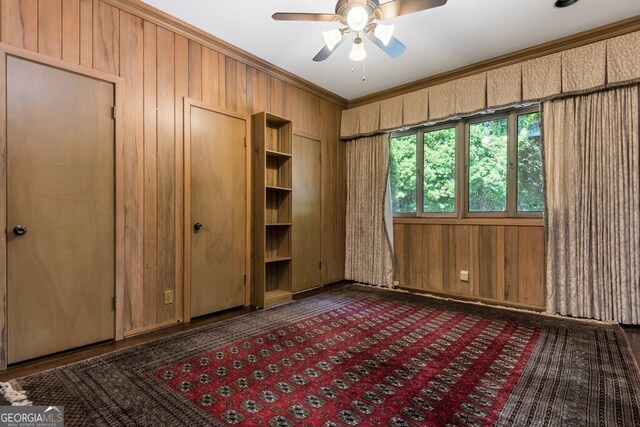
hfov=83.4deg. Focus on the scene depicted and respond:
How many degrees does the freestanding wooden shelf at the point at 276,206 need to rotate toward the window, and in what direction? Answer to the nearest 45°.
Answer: approximately 45° to its left

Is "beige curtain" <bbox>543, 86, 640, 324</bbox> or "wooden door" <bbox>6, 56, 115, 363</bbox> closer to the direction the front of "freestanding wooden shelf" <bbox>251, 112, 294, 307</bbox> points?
the beige curtain

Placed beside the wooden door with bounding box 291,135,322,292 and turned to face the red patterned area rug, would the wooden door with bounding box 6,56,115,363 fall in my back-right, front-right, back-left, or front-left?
front-right

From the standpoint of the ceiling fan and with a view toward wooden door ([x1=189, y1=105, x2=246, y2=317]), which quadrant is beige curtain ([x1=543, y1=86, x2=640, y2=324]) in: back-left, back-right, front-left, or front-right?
back-right

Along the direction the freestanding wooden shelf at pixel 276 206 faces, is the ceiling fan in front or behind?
in front

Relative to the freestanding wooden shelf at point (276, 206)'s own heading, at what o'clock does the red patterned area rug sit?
The red patterned area rug is roughly at 1 o'clock from the freestanding wooden shelf.

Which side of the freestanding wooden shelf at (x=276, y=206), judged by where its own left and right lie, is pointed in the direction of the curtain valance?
front

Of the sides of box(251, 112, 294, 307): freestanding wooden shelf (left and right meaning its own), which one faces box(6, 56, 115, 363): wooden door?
right

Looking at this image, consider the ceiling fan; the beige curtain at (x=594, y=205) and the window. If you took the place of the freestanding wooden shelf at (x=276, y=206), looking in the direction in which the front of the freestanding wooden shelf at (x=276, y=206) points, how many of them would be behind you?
0

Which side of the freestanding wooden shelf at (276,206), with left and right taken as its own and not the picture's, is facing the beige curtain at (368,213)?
left

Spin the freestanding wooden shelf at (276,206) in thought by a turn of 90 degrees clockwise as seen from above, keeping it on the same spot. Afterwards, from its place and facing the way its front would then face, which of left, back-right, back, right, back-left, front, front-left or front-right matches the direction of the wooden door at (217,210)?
front

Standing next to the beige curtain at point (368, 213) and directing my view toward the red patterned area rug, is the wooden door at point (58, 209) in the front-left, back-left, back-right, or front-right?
front-right

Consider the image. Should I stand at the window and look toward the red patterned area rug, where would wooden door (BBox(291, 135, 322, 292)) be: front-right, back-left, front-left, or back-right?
front-right

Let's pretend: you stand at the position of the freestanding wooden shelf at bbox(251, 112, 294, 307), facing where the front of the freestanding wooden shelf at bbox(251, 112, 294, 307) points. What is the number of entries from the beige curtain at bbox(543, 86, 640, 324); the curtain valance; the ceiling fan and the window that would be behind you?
0

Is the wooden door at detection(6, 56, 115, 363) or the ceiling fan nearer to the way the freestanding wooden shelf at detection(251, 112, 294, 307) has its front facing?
the ceiling fan

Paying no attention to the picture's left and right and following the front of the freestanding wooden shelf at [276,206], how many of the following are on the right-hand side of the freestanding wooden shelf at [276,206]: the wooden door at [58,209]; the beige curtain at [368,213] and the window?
1
